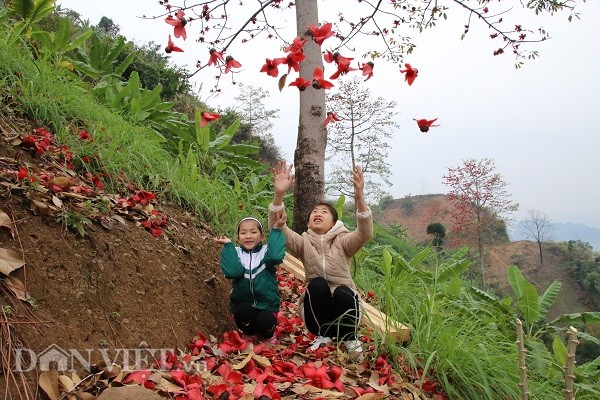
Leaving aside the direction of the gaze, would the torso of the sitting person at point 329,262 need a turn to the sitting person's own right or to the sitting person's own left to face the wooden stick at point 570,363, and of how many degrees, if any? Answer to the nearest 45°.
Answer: approximately 45° to the sitting person's own left

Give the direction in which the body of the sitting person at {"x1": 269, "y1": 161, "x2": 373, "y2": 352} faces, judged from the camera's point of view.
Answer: toward the camera

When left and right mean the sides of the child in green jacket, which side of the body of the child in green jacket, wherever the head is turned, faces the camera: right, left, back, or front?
front

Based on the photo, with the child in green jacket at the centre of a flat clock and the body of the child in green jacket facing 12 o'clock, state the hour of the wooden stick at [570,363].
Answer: The wooden stick is roughly at 10 o'clock from the child in green jacket.

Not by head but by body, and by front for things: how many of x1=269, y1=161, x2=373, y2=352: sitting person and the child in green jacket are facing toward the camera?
2
